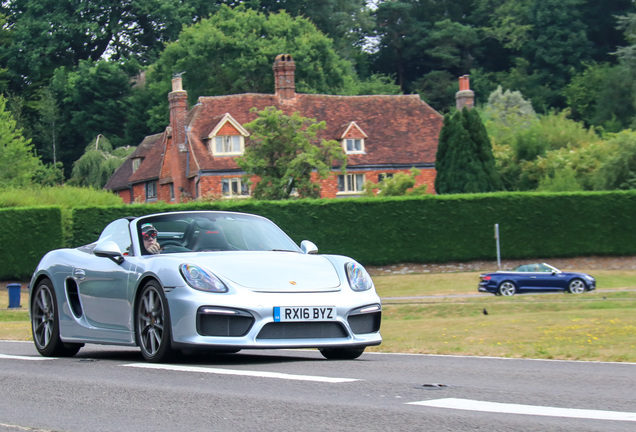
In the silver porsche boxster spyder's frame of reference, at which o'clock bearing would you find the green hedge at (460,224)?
The green hedge is roughly at 8 o'clock from the silver porsche boxster spyder.

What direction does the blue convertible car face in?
to the viewer's right

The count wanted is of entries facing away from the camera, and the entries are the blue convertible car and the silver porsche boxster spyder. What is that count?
0

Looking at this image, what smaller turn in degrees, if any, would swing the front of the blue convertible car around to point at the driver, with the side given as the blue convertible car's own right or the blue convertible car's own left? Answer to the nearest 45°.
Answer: approximately 90° to the blue convertible car's own right

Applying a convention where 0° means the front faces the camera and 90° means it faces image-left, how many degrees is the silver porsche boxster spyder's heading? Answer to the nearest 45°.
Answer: approximately 315°

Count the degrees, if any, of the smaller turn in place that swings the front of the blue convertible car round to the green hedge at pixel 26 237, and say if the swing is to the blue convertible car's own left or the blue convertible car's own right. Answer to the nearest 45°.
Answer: approximately 180°

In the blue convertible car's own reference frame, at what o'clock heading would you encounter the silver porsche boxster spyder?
The silver porsche boxster spyder is roughly at 3 o'clock from the blue convertible car.

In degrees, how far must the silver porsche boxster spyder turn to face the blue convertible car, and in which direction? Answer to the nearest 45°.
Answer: approximately 90° to its left

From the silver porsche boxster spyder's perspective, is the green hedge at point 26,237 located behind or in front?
behind
